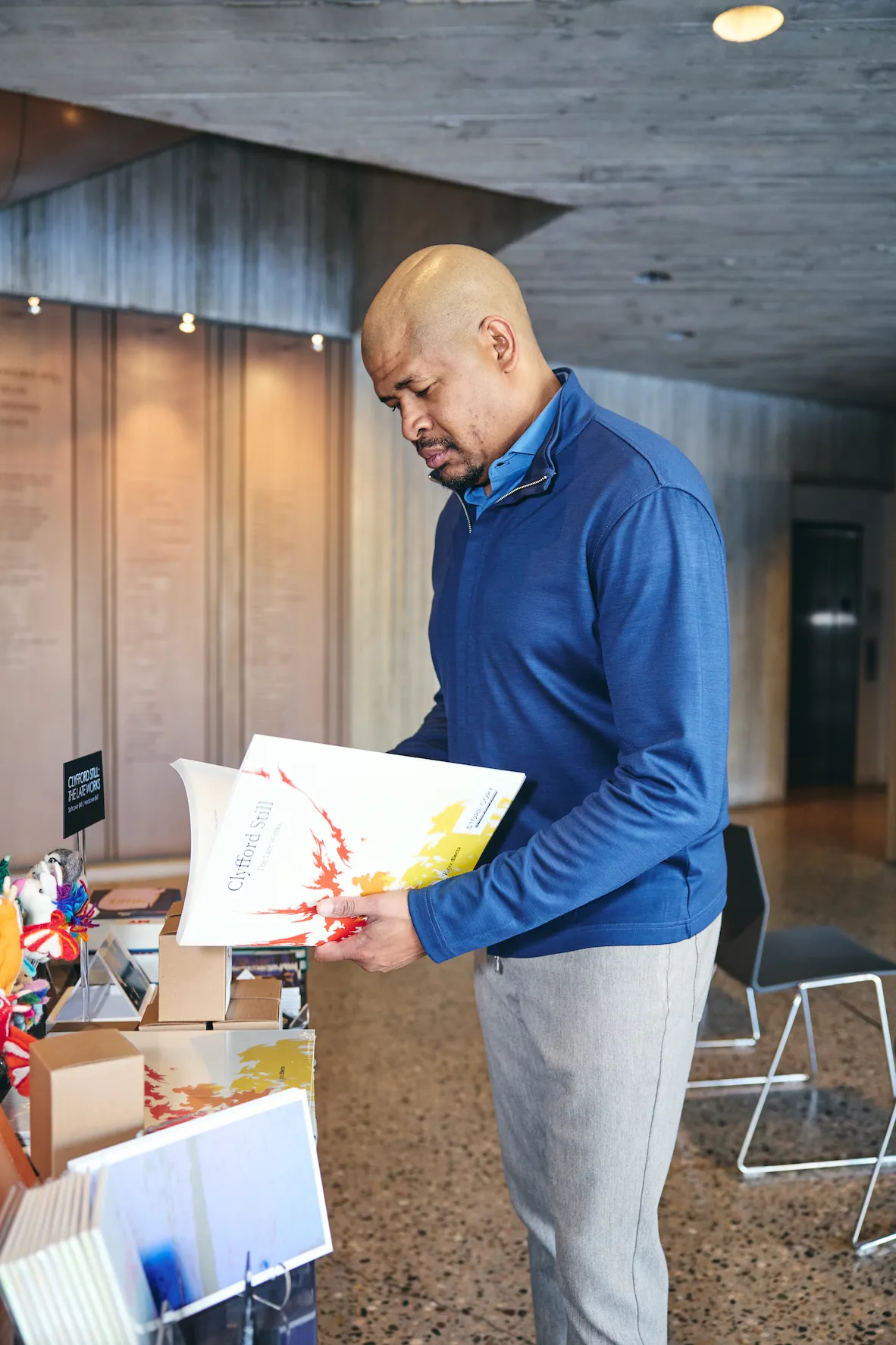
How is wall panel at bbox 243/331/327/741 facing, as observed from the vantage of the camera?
facing the viewer

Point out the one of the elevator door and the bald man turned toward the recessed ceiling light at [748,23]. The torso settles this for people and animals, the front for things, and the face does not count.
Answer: the elevator door

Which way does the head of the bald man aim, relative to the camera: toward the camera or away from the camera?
toward the camera

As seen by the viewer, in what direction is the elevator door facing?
toward the camera

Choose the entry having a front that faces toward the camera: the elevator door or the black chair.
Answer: the elevator door

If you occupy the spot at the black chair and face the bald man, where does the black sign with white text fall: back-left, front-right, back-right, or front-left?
front-right

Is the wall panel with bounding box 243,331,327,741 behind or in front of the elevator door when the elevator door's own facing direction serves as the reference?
in front

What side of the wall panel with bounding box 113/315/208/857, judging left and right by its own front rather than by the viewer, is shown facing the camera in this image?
front

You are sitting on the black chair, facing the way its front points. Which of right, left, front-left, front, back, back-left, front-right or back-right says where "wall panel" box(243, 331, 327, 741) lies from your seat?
left

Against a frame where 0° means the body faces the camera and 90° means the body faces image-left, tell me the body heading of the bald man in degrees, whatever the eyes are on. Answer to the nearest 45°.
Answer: approximately 45°

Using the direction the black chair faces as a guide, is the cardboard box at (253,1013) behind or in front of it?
behind

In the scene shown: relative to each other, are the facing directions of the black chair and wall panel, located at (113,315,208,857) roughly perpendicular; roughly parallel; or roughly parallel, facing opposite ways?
roughly perpendicular

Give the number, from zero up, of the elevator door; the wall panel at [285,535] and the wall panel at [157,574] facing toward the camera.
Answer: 3

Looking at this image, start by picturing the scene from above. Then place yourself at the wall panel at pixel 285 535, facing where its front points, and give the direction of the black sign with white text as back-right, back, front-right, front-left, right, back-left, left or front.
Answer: front
